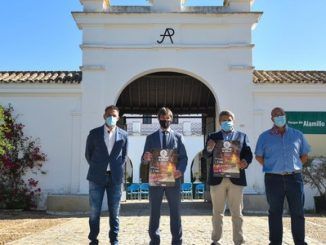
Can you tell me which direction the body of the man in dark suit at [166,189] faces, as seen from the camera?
toward the camera

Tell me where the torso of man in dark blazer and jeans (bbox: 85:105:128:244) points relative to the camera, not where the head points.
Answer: toward the camera

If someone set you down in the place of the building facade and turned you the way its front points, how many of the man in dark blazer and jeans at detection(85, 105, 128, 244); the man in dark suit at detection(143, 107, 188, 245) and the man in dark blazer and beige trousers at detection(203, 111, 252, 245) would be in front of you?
3

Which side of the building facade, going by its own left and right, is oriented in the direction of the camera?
front

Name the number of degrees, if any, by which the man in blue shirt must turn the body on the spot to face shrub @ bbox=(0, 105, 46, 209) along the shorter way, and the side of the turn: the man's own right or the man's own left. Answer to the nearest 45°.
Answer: approximately 135° to the man's own right

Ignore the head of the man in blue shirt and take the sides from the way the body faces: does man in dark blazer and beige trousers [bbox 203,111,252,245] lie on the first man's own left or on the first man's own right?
on the first man's own right

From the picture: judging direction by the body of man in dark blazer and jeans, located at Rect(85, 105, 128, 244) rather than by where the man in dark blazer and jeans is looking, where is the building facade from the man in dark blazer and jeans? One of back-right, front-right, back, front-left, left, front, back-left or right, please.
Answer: back

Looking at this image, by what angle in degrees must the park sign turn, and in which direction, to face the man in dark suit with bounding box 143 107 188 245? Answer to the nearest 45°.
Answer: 0° — it already faces them

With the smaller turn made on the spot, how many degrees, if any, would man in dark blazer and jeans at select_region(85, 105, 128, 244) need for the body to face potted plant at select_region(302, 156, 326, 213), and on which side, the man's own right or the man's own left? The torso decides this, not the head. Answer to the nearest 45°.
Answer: approximately 135° to the man's own left

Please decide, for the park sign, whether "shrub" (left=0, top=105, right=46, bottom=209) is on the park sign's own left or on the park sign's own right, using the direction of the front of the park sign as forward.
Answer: on the park sign's own right
